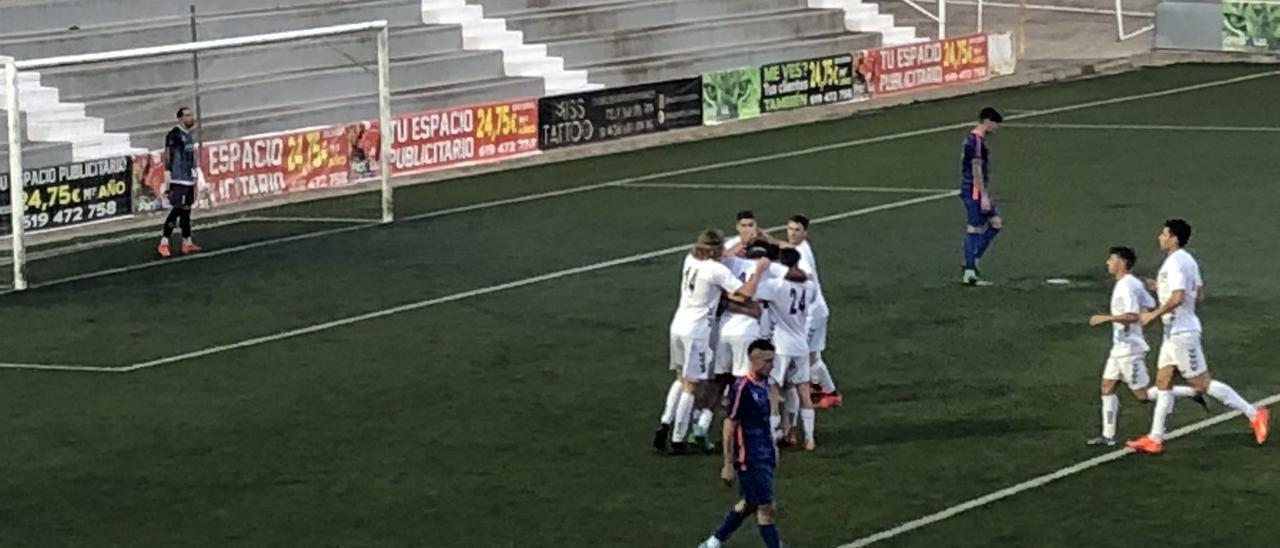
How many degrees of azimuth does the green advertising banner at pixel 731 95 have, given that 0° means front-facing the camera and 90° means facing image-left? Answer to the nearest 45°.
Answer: approximately 315°

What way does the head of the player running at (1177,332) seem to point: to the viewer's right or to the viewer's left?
to the viewer's left

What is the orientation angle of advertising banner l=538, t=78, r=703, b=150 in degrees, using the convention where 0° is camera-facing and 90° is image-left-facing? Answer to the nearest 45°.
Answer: approximately 315°

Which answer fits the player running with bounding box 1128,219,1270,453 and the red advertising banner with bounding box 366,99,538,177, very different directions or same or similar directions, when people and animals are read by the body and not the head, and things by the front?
very different directions

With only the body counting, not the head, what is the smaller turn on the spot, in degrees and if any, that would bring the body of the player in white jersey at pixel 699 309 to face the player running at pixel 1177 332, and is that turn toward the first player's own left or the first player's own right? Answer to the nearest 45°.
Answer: approximately 45° to the first player's own right

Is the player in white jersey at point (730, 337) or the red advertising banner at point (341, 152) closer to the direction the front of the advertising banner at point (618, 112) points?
the player in white jersey

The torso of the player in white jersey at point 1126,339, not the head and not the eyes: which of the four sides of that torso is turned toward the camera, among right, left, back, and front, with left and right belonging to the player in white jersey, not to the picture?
left

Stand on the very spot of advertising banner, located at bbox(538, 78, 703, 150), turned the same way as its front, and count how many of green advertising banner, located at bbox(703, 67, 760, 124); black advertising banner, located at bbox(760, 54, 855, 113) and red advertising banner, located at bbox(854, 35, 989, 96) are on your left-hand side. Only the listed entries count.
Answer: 3

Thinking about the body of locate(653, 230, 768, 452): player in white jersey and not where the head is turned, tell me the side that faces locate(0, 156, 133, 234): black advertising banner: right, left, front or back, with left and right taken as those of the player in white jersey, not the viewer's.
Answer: left

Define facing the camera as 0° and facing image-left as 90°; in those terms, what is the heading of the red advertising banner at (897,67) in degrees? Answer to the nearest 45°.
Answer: approximately 315°

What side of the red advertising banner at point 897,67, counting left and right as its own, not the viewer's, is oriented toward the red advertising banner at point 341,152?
right
